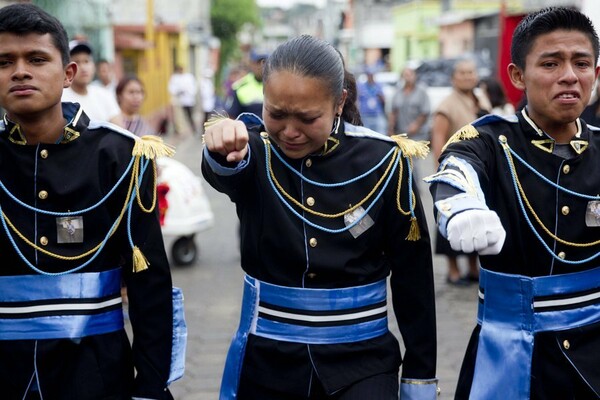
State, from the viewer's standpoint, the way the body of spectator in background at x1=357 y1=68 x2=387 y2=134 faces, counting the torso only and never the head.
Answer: toward the camera

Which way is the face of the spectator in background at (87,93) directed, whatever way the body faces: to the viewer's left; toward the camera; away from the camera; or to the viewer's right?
toward the camera

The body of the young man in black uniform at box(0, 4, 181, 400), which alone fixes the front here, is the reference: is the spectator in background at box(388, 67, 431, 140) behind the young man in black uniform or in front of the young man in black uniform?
behind

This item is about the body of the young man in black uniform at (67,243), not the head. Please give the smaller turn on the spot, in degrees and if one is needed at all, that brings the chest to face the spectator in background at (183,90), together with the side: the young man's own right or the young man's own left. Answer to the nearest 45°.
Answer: approximately 180°

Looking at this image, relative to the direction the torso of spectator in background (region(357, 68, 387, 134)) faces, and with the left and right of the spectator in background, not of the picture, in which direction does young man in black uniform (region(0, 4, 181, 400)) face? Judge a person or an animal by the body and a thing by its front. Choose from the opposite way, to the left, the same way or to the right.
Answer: the same way

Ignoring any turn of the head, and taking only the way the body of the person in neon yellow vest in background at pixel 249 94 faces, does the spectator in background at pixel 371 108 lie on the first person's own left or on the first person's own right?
on the first person's own left

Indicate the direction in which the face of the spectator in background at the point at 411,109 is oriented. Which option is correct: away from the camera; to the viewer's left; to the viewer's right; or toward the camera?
toward the camera

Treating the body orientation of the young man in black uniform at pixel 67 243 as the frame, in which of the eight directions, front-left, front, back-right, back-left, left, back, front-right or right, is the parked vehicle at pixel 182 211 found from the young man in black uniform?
back

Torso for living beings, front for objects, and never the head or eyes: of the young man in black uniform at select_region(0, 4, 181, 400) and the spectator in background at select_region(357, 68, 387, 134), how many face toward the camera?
2
